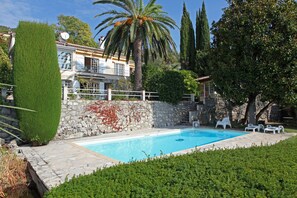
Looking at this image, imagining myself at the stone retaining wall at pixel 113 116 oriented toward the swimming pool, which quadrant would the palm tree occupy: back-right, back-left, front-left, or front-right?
back-left

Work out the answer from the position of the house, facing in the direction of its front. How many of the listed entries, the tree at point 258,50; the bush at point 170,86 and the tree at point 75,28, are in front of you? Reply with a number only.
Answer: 2

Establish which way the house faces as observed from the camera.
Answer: facing the viewer and to the right of the viewer

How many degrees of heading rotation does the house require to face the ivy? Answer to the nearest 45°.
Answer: approximately 45° to its right

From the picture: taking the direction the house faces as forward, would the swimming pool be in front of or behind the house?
in front

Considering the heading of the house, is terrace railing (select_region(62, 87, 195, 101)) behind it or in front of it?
in front

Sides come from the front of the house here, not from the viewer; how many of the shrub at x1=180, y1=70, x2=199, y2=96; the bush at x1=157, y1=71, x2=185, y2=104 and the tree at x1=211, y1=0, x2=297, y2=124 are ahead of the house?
3

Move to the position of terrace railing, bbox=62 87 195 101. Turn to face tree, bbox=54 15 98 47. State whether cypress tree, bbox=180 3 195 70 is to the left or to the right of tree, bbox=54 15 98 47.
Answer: right

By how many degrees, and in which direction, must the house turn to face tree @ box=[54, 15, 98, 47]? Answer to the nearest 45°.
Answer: approximately 135° to its left
